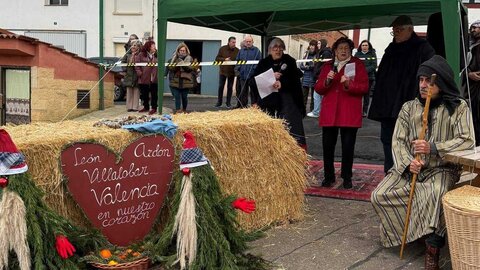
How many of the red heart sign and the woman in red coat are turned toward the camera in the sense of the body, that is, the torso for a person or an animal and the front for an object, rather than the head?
2

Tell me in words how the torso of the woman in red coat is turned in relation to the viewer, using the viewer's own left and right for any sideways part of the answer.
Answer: facing the viewer

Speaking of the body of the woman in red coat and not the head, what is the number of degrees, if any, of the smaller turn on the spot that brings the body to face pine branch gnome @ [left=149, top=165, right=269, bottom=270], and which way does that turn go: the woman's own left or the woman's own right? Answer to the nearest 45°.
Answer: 0° — they already face it

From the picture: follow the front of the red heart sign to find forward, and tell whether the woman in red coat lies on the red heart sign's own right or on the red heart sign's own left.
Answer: on the red heart sign's own left

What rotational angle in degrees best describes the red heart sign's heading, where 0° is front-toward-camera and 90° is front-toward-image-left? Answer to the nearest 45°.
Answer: approximately 0°

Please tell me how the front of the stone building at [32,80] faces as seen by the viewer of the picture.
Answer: facing the viewer and to the right of the viewer

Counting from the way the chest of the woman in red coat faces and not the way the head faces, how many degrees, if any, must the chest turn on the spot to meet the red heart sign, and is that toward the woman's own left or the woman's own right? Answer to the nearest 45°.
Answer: approximately 45° to the woman's own right

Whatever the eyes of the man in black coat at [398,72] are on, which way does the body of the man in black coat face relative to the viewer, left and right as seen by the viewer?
facing the viewer and to the left of the viewer

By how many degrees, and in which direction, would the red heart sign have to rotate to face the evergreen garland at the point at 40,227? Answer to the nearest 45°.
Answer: approximately 45° to its right
